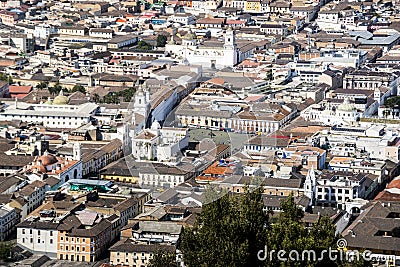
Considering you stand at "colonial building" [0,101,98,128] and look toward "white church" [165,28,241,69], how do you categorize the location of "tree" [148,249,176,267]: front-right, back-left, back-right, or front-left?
back-right

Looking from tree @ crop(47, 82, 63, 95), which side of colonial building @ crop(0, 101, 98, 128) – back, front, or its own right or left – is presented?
back

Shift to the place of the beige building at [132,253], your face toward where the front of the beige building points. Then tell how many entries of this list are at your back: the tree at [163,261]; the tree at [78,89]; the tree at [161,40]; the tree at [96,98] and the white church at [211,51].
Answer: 4

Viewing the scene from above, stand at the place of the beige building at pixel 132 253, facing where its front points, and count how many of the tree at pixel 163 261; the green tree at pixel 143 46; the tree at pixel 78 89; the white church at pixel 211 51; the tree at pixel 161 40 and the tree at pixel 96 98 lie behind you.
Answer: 5

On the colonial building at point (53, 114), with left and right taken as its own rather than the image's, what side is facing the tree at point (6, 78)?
back

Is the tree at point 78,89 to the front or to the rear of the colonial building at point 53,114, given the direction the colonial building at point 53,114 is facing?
to the rear

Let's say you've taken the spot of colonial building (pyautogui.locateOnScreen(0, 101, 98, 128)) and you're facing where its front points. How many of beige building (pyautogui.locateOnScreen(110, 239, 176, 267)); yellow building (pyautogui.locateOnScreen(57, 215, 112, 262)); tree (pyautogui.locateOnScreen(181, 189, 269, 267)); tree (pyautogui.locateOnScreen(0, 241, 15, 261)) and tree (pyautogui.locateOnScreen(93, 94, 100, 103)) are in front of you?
4

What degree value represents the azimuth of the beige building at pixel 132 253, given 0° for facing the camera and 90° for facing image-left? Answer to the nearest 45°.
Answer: approximately 0°

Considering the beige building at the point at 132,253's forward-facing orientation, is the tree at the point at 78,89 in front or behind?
behind

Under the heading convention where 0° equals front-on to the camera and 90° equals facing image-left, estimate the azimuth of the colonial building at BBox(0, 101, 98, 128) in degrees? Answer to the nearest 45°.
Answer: approximately 0°

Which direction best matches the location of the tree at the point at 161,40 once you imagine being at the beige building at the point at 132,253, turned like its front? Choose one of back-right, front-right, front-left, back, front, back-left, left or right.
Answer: back

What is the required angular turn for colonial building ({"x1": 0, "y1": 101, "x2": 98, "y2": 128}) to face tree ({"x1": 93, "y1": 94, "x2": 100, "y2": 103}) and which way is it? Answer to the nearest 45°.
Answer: approximately 135° to its left

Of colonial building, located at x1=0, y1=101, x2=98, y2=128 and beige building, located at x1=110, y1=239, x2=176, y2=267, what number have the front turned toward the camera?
2
